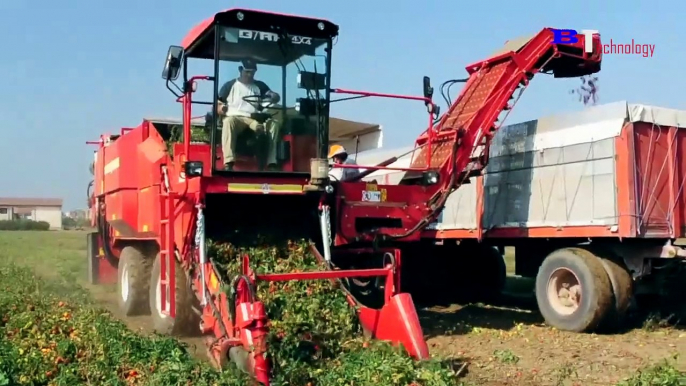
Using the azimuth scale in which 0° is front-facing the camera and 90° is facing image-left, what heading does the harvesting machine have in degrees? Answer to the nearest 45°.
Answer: approximately 315°

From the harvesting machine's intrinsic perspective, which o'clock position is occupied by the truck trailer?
The truck trailer is roughly at 10 o'clock from the harvesting machine.
